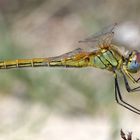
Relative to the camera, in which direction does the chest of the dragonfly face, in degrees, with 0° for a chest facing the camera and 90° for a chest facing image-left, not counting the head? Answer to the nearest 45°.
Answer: approximately 270°
